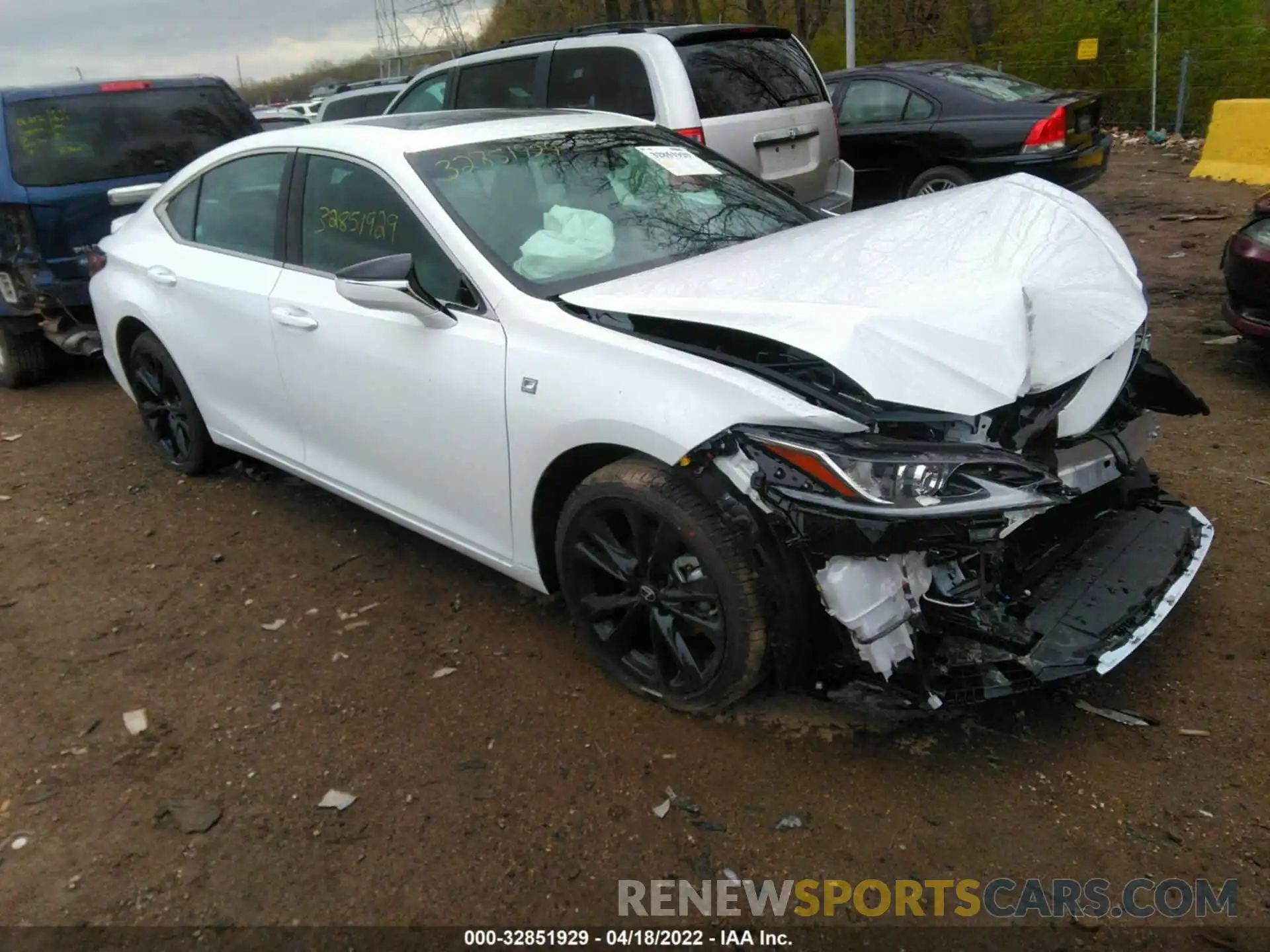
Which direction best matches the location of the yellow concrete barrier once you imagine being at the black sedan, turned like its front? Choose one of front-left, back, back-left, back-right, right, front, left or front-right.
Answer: right

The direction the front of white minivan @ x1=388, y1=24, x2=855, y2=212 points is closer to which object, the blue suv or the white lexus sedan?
the blue suv

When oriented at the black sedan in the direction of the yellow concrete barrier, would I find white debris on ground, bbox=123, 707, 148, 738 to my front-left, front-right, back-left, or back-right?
back-right

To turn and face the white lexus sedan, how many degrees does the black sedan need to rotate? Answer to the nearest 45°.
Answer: approximately 135° to its left

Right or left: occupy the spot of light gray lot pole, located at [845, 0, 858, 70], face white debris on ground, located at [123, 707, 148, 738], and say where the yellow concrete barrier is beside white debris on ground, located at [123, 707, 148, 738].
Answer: left

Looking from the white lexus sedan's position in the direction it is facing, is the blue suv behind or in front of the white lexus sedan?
behind

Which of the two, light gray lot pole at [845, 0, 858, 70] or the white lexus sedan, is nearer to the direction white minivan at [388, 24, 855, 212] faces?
the light gray lot pole

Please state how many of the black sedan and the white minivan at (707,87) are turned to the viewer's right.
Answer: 0

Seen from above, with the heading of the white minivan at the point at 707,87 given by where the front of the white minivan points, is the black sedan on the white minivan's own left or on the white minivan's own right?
on the white minivan's own right

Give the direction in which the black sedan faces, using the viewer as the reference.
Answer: facing away from the viewer and to the left of the viewer

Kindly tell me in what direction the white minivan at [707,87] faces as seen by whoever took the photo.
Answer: facing away from the viewer and to the left of the viewer

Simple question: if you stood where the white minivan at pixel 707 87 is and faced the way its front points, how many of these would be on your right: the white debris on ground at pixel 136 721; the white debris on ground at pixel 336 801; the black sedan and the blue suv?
1

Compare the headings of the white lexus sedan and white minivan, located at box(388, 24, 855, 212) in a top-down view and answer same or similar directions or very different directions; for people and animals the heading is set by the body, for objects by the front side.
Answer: very different directions
